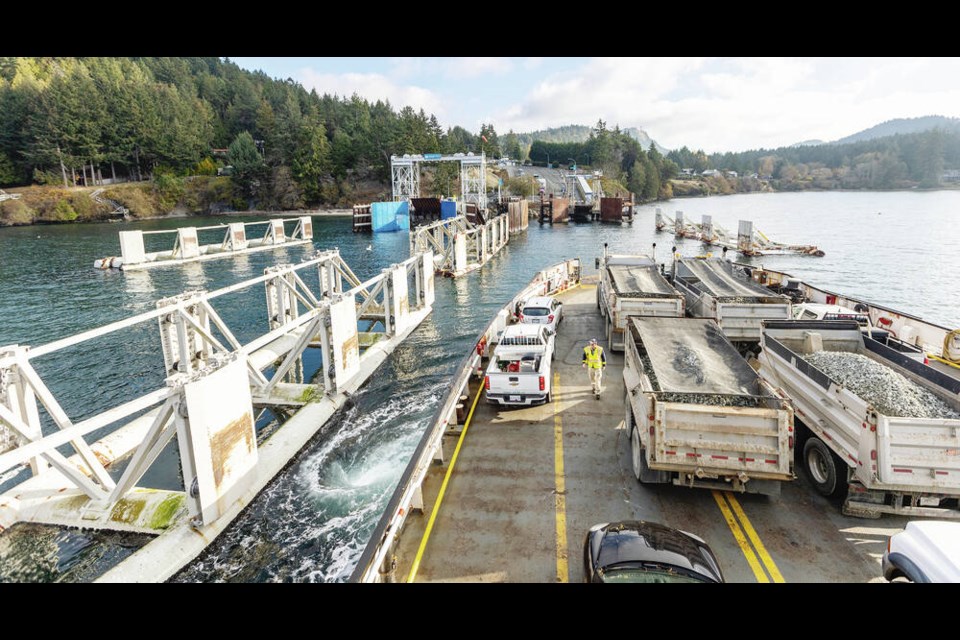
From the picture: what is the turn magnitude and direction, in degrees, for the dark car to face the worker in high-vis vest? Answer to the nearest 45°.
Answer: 0° — it already faces them

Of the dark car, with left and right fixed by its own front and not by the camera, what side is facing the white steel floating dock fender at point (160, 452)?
left

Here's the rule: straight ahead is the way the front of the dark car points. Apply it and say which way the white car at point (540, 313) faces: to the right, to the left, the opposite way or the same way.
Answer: the same way

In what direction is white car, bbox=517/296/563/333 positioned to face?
away from the camera

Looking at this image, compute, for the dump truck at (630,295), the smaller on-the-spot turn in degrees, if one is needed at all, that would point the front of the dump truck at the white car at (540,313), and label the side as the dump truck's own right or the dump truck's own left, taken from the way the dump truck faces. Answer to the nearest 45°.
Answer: approximately 90° to the dump truck's own left

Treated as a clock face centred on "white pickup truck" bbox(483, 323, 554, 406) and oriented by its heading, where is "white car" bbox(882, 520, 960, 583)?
The white car is roughly at 5 o'clock from the white pickup truck.

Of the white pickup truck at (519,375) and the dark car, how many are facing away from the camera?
2

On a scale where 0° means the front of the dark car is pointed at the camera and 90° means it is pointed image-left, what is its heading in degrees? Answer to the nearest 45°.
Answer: approximately 180°

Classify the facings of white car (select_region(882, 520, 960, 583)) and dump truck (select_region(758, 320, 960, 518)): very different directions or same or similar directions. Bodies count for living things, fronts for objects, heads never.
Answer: same or similar directions

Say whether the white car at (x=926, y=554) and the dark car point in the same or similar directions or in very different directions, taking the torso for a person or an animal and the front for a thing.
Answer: same or similar directions

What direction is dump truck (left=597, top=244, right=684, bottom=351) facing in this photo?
away from the camera

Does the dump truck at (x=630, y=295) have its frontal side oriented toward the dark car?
no

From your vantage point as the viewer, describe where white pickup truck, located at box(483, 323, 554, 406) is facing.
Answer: facing away from the viewer

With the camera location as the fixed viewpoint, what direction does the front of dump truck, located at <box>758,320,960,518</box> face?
facing away from the viewer and to the left of the viewer

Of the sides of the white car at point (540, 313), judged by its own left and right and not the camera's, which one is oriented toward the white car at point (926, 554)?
back
